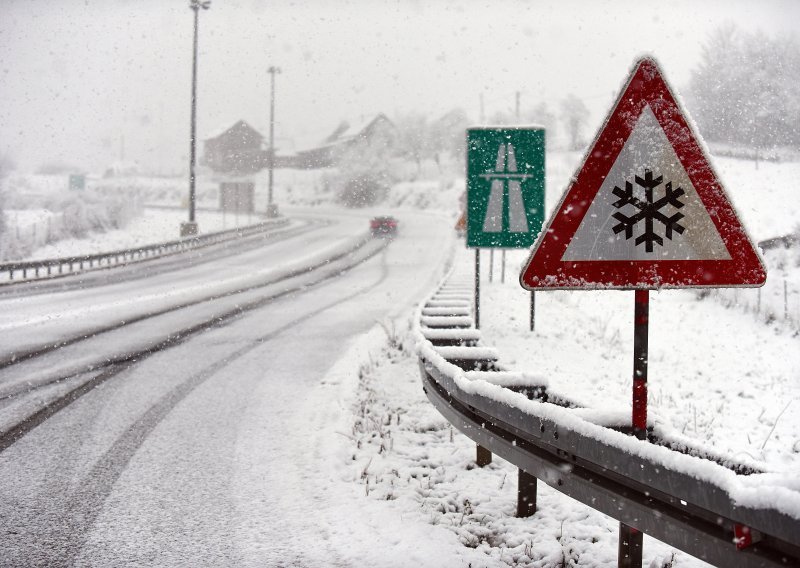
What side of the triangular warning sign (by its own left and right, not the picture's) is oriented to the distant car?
back

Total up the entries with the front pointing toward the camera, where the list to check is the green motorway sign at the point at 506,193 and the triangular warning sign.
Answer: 2

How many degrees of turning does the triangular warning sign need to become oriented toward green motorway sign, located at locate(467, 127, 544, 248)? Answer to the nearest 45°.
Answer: approximately 180°

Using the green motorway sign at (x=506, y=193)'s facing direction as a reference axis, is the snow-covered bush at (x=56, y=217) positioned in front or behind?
behind

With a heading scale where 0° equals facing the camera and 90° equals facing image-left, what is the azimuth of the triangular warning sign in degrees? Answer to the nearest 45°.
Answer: approximately 0°
